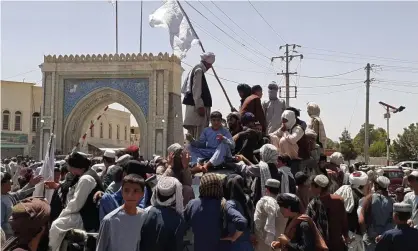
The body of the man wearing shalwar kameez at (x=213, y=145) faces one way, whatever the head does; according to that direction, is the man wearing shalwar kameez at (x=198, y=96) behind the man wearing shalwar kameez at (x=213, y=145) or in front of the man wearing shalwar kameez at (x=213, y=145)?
behind

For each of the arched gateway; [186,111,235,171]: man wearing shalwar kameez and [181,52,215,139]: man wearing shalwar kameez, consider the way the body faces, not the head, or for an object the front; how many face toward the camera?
2

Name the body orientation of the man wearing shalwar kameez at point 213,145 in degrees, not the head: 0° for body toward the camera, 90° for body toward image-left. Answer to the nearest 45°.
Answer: approximately 0°

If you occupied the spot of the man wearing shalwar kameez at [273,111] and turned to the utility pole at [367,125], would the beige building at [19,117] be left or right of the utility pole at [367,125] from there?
left

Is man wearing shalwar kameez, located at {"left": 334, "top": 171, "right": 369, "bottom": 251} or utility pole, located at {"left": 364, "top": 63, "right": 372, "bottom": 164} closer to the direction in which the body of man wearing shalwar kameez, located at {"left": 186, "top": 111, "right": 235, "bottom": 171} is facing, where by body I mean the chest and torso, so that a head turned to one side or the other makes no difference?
the man wearing shalwar kameez
